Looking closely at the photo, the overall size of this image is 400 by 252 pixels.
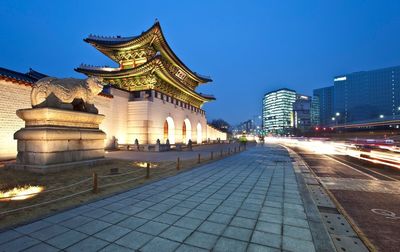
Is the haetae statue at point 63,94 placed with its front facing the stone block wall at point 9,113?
no

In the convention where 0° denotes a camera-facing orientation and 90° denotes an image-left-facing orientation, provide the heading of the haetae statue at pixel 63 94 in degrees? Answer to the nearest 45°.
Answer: approximately 270°
